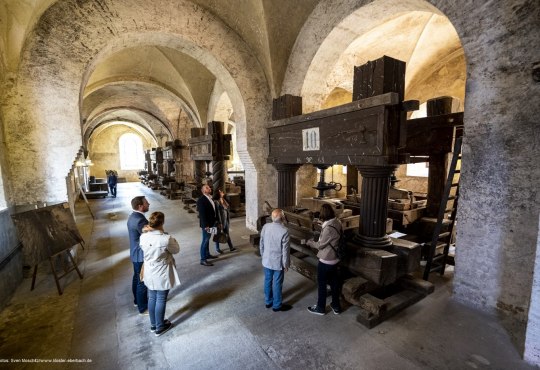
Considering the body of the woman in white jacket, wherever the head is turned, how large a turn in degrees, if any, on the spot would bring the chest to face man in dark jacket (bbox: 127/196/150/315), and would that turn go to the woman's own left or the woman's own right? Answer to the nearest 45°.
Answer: approximately 45° to the woman's own left

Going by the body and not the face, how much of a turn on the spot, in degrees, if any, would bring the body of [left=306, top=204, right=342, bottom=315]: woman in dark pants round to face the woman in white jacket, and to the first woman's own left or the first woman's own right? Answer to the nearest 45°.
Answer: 0° — they already face them

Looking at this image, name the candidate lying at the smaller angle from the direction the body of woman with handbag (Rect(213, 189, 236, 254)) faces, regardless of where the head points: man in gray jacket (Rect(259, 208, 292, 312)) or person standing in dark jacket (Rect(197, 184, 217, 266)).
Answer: the man in gray jacket

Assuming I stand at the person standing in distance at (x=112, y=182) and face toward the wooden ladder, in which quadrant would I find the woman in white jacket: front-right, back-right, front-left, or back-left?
front-right

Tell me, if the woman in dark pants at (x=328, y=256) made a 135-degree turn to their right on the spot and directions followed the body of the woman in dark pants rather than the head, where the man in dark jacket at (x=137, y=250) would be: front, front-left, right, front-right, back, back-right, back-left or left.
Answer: back-left

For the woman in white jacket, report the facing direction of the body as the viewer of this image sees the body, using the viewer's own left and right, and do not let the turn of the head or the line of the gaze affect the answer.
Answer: facing away from the viewer and to the right of the viewer

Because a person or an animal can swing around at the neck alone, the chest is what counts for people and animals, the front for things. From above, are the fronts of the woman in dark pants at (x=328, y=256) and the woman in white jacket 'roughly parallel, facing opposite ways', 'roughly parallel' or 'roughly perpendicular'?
roughly perpendicular

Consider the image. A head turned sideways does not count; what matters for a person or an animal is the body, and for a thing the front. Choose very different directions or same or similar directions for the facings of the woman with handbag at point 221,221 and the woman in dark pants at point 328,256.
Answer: very different directions

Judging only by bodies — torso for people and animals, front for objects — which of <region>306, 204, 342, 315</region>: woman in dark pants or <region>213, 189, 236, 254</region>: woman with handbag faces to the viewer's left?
the woman in dark pants

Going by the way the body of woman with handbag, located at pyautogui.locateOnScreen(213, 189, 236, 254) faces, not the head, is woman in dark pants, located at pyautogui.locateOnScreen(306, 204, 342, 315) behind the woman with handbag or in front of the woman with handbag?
in front

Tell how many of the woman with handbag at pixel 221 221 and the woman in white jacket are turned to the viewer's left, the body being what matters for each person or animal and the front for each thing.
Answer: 0

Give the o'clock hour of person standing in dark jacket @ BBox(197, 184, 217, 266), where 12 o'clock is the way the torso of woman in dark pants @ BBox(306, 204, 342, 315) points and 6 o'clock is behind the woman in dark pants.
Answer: The person standing in dark jacket is roughly at 1 o'clock from the woman in dark pants.

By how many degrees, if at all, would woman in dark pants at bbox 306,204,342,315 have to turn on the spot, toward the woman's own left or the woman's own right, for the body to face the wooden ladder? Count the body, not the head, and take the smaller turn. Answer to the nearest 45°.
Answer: approximately 135° to the woman's own right

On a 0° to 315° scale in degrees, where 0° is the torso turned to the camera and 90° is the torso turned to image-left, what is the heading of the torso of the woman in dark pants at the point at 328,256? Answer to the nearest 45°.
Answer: approximately 90°

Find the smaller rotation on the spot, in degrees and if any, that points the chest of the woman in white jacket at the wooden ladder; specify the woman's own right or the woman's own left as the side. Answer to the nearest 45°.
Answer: approximately 45° to the woman's own right

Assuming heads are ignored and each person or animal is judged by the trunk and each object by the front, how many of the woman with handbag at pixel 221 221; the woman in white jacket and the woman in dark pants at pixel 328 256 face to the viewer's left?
1

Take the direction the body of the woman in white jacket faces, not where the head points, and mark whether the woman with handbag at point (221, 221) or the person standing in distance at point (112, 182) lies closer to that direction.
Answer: the woman with handbag

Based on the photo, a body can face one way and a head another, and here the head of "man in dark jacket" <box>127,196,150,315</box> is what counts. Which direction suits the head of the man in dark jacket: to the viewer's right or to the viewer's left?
to the viewer's right
